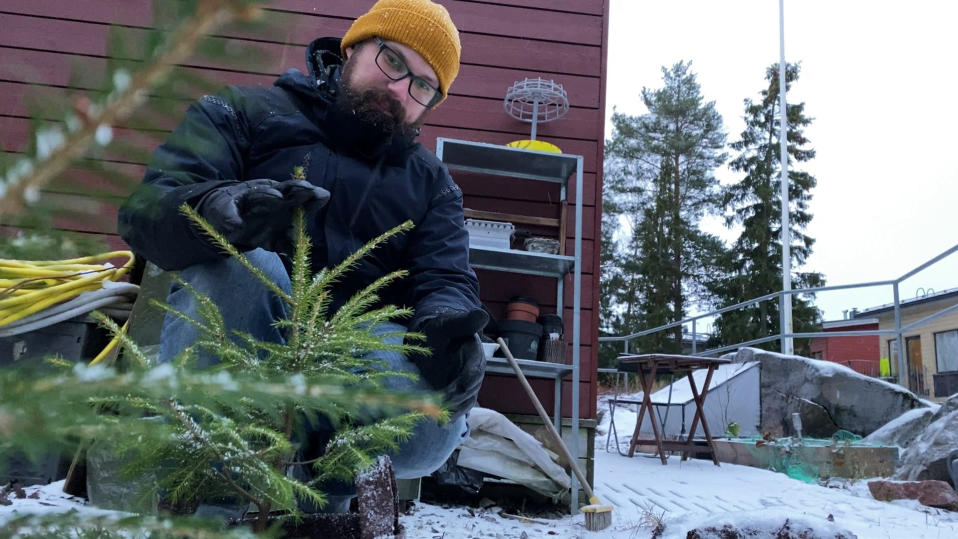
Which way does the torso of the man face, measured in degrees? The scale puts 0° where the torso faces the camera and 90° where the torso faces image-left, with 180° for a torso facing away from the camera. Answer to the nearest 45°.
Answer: approximately 0°

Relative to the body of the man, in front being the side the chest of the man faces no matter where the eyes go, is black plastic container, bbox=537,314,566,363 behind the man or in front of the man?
behind

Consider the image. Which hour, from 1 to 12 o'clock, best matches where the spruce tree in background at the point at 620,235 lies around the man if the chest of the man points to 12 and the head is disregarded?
The spruce tree in background is roughly at 7 o'clock from the man.

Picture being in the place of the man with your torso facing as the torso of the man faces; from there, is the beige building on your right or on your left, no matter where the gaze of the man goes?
on your left

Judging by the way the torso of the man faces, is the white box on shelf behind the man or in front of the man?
behind

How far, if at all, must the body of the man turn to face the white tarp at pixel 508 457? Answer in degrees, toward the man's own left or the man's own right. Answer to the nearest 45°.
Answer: approximately 135° to the man's own left

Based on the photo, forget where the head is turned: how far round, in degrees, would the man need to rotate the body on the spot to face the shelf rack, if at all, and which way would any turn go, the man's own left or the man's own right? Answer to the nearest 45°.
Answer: approximately 135° to the man's own left

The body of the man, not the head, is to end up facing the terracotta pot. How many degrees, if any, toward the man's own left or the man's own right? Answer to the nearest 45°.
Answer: approximately 135° to the man's own left
